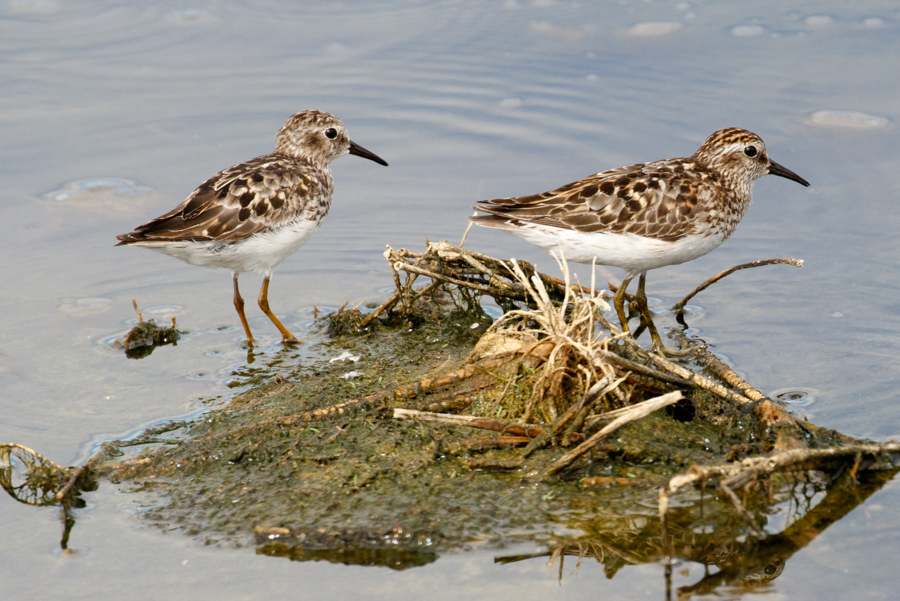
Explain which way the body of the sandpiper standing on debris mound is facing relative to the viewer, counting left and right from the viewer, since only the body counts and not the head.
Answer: facing to the right of the viewer

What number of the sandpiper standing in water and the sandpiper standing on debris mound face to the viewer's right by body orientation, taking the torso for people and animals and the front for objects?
2

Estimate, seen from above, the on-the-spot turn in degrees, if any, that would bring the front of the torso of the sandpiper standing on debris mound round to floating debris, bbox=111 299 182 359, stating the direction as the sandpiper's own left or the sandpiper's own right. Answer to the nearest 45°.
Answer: approximately 180°

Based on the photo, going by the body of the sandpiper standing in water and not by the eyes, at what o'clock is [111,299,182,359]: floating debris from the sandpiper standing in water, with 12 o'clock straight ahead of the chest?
The floating debris is roughly at 5 o'clock from the sandpiper standing in water.

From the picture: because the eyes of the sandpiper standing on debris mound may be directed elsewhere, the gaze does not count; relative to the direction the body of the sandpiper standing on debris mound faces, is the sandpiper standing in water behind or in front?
behind

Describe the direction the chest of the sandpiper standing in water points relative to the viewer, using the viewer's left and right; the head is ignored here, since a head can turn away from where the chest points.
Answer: facing to the right of the viewer
